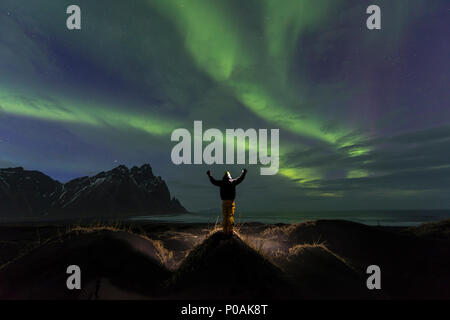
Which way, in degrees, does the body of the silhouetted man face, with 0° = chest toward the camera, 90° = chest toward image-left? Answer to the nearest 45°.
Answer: approximately 180°
